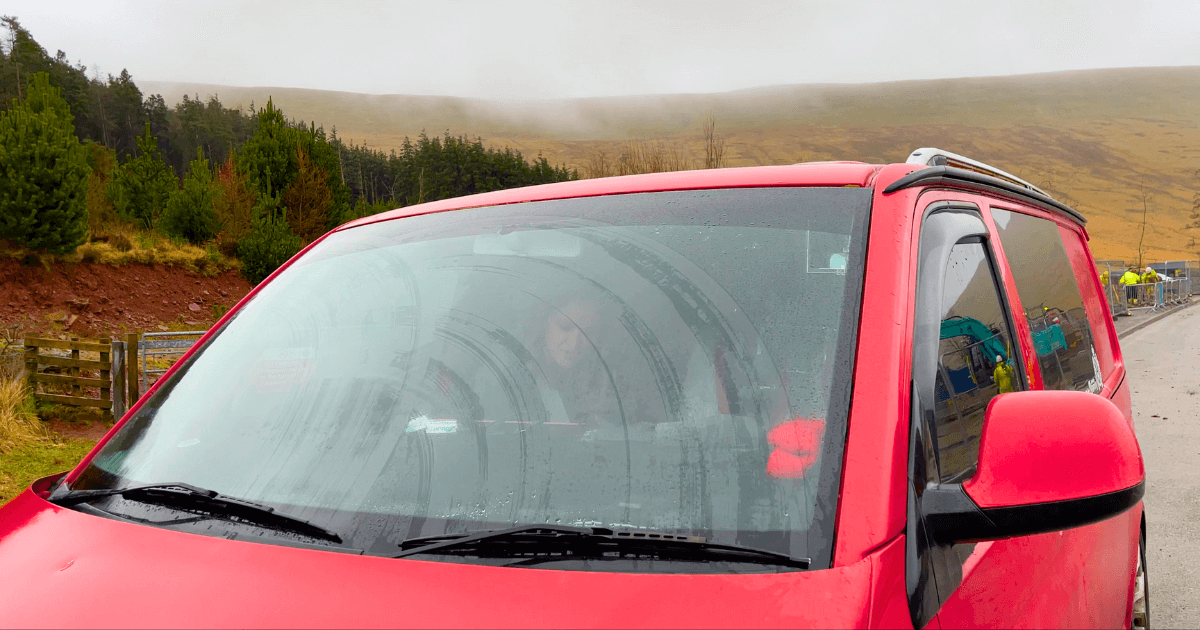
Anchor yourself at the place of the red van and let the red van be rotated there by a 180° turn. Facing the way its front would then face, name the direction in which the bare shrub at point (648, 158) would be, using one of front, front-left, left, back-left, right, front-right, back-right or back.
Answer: front-left

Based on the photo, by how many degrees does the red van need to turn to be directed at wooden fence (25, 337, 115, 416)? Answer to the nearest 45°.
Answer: approximately 90° to its right

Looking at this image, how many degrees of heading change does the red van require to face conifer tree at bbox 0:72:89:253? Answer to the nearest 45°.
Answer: approximately 90° to its right

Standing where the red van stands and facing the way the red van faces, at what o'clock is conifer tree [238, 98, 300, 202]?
The conifer tree is roughly at 4 o'clock from the red van.

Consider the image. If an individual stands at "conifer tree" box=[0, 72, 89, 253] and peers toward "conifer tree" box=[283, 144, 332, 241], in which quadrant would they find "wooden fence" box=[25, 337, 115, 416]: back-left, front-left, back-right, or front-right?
back-right

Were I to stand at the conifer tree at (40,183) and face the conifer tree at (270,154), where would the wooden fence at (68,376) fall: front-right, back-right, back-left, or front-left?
back-right

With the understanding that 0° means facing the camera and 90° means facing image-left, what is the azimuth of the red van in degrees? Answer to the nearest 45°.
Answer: approximately 45°
